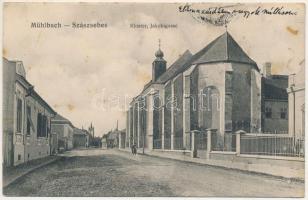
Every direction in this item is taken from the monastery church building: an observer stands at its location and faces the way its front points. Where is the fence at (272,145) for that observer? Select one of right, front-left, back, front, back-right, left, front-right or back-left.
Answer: back-left
